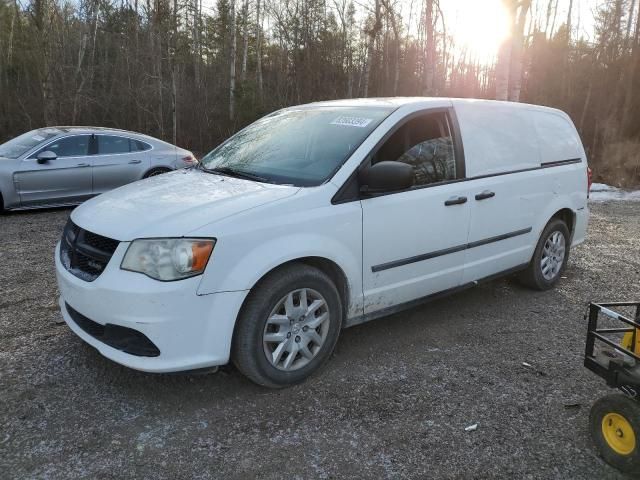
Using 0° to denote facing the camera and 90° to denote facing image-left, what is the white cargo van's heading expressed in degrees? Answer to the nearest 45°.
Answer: approximately 45°

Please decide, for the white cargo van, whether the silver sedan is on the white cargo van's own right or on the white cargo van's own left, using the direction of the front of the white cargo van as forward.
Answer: on the white cargo van's own right
